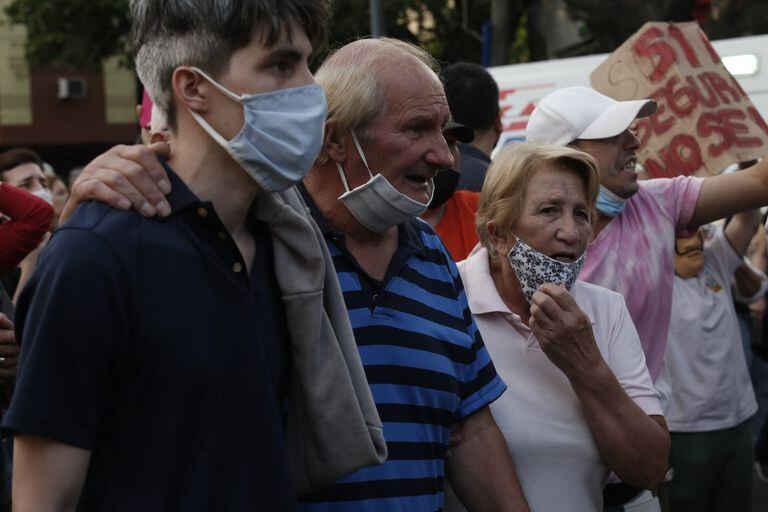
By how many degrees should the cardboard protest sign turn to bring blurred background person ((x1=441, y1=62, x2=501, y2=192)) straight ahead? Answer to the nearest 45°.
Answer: approximately 90° to its right

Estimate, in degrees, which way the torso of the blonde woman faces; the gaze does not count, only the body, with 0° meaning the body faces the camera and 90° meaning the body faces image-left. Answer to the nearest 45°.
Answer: approximately 315°

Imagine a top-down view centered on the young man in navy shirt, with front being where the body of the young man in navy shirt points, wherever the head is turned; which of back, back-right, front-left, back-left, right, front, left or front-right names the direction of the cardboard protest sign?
left

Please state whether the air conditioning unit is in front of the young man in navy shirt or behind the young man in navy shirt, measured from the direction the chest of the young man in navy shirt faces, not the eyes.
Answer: behind

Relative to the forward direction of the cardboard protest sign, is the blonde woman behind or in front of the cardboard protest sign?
in front

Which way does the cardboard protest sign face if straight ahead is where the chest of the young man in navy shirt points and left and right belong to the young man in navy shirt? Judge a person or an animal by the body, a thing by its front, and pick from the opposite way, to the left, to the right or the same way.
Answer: to the right

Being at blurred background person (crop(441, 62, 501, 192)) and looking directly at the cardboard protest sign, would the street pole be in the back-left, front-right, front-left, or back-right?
back-left

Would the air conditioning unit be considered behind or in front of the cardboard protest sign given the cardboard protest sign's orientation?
behind

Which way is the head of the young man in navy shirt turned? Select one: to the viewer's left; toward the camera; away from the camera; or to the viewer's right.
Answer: to the viewer's right

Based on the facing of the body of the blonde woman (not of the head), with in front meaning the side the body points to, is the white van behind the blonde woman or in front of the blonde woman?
behind

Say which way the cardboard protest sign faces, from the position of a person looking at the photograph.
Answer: facing the viewer
